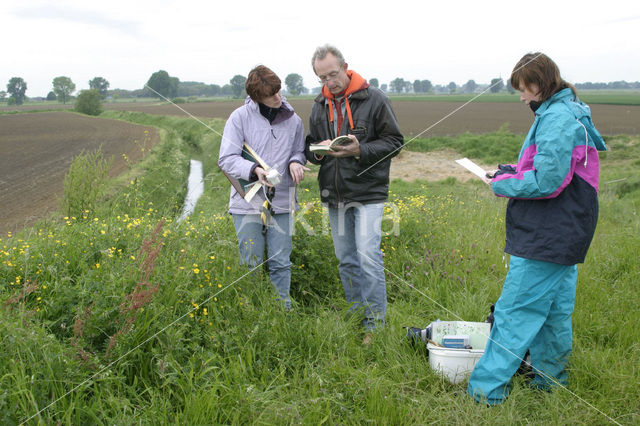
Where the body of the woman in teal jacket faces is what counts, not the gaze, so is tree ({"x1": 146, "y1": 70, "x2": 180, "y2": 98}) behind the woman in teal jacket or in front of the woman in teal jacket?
in front

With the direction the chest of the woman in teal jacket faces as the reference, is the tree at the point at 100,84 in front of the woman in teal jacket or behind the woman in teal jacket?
in front

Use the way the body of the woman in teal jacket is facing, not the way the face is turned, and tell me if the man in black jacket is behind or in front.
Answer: in front

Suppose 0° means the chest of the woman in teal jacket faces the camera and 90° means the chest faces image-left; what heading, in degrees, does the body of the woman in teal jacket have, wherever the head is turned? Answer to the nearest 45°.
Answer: approximately 90°

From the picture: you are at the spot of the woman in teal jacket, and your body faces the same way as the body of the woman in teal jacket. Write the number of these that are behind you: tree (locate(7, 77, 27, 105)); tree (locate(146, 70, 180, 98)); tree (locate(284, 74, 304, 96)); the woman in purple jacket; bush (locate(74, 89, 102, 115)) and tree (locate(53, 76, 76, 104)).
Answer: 0

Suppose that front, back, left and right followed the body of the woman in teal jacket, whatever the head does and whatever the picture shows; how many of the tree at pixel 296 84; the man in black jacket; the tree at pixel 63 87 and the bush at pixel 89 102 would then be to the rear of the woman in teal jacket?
0

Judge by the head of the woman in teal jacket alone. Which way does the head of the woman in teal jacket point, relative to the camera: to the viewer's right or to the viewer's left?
to the viewer's left

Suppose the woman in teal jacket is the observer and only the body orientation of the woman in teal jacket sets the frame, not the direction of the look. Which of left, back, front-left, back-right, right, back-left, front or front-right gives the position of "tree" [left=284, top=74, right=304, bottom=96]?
front-right

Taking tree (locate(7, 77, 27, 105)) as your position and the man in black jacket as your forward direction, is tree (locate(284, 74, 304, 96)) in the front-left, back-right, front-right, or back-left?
front-left

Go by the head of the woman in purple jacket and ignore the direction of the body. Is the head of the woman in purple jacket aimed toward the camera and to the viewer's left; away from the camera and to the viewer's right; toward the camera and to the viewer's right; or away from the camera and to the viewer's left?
toward the camera and to the viewer's right

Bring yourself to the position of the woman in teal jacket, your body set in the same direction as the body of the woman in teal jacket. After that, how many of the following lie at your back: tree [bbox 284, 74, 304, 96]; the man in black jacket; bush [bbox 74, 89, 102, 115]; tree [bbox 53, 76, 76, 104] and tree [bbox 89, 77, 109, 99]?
0

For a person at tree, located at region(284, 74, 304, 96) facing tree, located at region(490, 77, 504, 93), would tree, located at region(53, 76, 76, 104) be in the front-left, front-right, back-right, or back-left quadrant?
back-right
